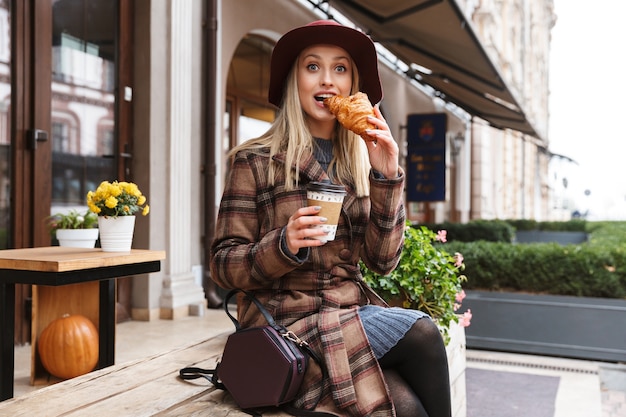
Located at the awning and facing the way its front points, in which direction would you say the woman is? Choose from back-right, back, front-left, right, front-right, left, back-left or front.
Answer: right

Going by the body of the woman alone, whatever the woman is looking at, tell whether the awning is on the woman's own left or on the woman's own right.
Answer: on the woman's own left

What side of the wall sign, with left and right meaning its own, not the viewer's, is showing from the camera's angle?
front

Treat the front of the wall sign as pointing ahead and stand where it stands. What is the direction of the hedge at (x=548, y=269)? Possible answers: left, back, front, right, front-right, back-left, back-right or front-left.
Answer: front

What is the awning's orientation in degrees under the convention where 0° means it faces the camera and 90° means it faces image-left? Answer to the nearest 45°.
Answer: approximately 270°

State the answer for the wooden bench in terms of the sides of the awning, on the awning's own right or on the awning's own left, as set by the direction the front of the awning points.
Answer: on the awning's own right

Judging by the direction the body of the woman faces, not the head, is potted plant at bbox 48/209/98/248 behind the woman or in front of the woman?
behind

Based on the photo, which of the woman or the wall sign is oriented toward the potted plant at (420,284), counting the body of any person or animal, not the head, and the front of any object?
the wall sign

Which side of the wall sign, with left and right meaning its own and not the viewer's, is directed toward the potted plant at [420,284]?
front

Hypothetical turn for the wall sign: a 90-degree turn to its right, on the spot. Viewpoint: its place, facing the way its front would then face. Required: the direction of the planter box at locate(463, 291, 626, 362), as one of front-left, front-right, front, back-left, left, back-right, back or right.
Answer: left

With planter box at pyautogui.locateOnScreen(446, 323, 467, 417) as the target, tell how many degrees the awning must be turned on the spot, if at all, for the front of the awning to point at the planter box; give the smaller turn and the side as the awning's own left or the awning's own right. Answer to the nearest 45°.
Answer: approximately 90° to the awning's own right

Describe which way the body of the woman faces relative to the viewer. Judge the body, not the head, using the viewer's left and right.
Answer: facing the viewer and to the right of the viewer
